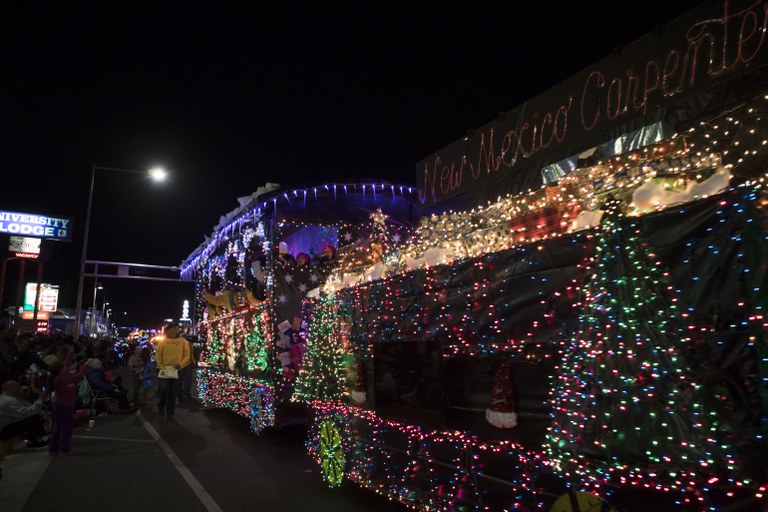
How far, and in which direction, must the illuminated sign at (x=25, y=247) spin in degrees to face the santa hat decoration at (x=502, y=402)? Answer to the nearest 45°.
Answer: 0° — it already faces it

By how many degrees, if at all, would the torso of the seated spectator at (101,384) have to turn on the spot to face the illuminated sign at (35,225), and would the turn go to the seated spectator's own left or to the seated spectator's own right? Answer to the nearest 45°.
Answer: approximately 90° to the seated spectator's own left

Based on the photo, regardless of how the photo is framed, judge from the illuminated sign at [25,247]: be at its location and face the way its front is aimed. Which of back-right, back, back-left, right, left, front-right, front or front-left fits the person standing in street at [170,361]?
front

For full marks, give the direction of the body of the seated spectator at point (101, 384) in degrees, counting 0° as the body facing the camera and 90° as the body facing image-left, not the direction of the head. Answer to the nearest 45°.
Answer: approximately 270°

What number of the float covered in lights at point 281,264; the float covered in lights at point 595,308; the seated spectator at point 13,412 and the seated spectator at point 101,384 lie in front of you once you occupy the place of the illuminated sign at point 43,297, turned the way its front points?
4

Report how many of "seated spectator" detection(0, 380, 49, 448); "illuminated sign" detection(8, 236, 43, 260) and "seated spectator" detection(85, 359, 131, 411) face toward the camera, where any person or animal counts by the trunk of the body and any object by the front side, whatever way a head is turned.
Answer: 1

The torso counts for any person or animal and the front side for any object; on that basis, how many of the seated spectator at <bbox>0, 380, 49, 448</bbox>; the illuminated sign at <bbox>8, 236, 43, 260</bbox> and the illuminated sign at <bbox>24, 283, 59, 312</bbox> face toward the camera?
2

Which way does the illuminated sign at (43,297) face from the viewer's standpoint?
toward the camera

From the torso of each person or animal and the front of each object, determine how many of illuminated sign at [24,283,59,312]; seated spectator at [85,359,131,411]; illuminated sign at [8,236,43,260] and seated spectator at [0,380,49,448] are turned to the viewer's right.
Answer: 2

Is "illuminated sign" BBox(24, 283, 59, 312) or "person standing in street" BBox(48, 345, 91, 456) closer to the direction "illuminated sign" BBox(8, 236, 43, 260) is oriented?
the person standing in street

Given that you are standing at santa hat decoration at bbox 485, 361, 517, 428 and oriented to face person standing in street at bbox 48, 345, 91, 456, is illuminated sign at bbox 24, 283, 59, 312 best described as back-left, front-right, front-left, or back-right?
front-right

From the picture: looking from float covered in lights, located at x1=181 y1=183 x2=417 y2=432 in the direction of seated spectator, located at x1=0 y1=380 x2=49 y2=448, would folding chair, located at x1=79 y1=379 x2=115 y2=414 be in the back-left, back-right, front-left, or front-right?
front-right

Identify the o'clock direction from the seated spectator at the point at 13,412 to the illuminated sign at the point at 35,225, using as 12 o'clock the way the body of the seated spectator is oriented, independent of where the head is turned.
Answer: The illuminated sign is roughly at 9 o'clock from the seated spectator.

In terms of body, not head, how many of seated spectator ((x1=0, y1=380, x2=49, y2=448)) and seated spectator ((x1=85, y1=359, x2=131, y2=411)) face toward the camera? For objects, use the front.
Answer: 0

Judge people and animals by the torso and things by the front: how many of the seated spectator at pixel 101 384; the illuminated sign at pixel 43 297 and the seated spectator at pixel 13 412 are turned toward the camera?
1

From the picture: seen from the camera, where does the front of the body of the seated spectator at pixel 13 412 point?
to the viewer's right

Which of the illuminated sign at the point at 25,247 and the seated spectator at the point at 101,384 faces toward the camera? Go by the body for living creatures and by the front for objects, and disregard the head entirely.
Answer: the illuminated sign
